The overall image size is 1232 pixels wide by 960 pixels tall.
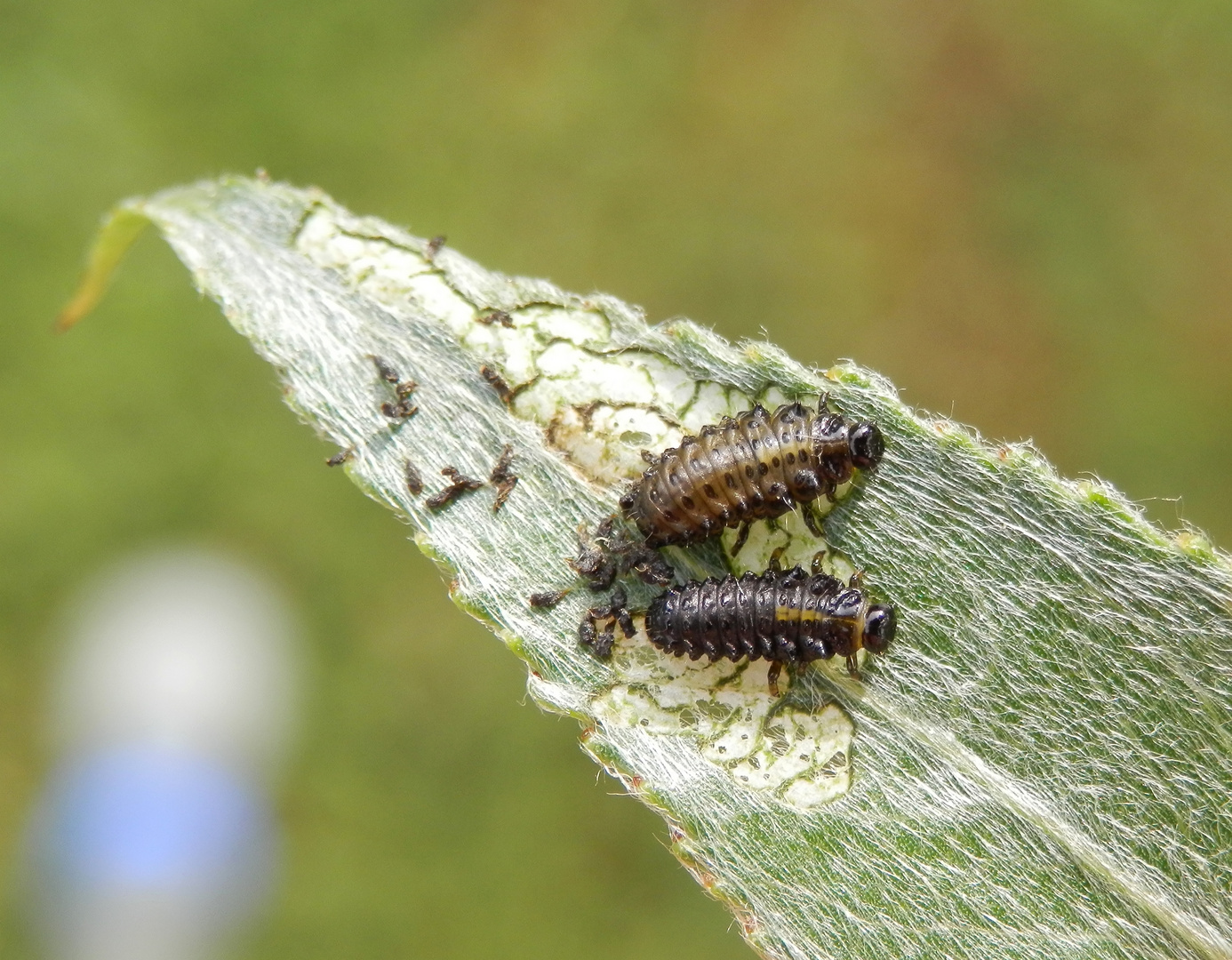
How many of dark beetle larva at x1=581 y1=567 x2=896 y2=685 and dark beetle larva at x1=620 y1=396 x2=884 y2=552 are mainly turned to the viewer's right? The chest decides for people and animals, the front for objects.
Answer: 2

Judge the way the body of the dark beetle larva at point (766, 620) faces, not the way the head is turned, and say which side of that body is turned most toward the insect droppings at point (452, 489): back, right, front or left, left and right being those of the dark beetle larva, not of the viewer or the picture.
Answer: back

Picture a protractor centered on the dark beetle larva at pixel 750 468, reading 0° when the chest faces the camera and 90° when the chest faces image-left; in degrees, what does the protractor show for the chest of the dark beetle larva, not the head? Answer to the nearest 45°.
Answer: approximately 270°

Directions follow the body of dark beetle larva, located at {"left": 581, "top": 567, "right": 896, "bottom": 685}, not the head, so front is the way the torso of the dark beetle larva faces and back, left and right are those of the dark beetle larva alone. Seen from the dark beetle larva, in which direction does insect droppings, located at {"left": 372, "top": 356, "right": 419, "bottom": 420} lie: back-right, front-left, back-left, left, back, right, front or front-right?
back

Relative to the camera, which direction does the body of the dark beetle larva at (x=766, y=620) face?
to the viewer's right

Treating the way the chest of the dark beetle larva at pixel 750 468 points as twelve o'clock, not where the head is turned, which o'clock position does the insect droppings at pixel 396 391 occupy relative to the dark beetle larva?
The insect droppings is roughly at 6 o'clock from the dark beetle larva.

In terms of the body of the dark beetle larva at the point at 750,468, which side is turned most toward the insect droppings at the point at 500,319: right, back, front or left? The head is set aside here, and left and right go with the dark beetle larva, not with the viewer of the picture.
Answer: back

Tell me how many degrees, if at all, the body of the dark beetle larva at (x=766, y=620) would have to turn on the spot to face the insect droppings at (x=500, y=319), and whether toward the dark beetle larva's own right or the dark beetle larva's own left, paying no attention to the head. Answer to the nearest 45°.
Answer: approximately 180°
